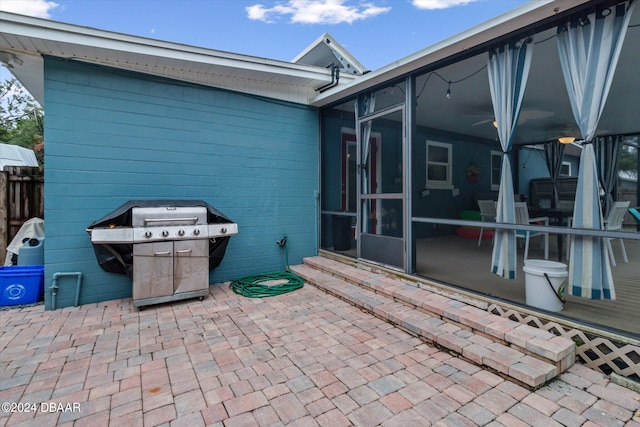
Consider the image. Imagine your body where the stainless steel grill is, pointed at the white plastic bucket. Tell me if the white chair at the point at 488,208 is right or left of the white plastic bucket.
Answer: left

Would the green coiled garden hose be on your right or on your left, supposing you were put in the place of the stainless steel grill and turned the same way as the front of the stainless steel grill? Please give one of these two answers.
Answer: on your left

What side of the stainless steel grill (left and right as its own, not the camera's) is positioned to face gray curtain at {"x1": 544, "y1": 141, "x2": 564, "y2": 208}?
left

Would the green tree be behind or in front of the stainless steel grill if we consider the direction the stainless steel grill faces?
behind

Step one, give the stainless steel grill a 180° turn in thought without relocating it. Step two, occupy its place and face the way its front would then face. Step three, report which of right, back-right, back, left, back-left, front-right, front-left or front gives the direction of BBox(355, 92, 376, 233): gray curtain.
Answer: right

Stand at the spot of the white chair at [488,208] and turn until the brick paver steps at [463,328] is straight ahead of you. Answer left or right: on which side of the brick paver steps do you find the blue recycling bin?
right

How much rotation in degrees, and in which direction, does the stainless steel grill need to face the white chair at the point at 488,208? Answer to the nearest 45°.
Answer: approximately 90° to its left

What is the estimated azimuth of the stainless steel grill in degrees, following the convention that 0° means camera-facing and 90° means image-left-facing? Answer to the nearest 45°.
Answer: approximately 0°

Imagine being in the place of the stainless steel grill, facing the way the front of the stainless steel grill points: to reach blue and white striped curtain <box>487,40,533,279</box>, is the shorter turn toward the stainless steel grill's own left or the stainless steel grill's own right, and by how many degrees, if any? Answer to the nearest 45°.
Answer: approximately 45° to the stainless steel grill's own left
